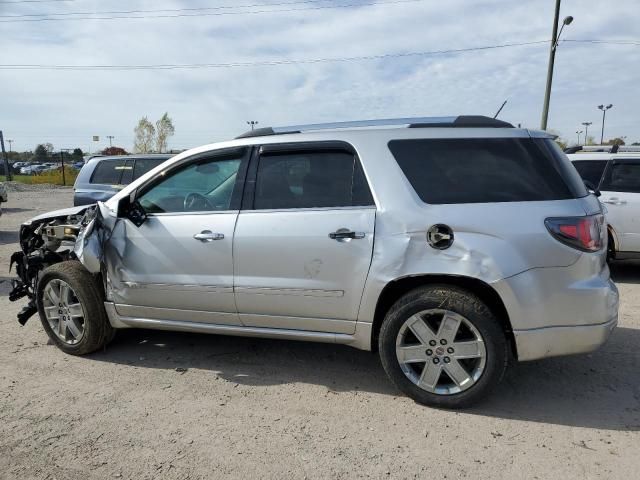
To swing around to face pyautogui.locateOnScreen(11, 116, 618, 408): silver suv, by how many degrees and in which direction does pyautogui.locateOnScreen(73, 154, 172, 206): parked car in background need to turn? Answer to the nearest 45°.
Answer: approximately 90° to its right

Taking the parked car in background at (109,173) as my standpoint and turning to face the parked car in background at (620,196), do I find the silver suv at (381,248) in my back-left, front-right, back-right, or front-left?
front-right

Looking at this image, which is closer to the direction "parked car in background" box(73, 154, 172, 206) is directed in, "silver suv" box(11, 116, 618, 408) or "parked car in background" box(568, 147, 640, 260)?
the parked car in background

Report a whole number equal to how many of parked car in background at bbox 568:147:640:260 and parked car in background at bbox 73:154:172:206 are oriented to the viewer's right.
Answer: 2

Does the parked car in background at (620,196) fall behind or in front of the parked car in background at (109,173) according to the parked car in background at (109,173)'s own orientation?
in front

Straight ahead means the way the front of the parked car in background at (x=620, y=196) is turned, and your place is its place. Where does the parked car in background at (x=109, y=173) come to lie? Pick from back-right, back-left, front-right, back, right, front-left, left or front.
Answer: back

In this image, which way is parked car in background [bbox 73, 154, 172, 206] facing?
to the viewer's right

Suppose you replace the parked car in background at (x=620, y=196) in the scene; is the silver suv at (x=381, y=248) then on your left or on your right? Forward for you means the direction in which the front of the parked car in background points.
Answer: on your right

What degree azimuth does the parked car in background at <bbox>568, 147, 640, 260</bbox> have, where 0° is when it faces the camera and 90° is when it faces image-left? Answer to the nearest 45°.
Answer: approximately 270°
